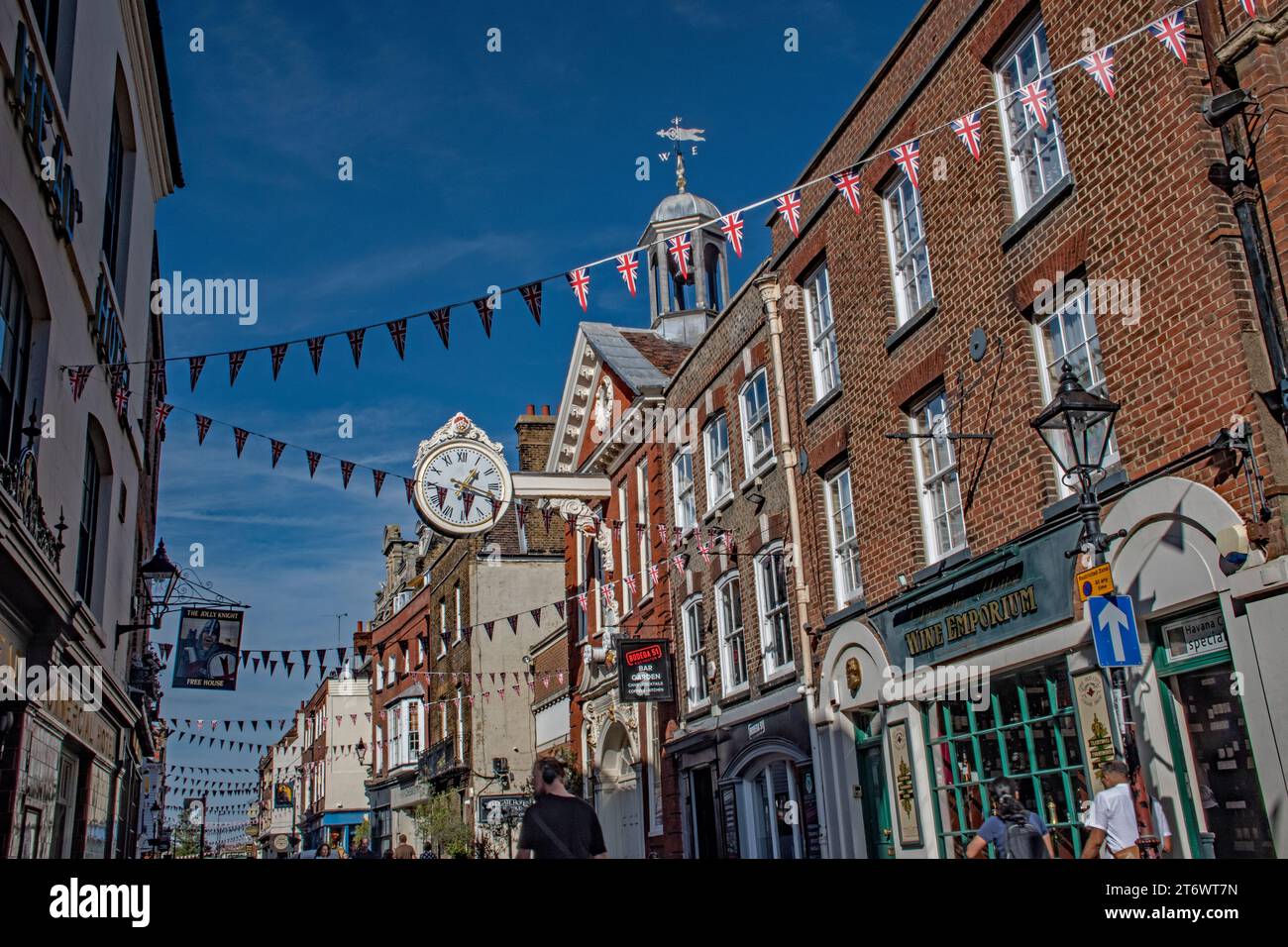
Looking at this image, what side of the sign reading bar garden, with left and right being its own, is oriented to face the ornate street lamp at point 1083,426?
front

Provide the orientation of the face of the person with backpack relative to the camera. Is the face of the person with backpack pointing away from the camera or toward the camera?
away from the camera

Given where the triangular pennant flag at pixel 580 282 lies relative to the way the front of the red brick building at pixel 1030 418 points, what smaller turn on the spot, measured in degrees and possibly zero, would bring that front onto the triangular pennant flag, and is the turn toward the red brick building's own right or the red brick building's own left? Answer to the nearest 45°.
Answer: approximately 45° to the red brick building's own right

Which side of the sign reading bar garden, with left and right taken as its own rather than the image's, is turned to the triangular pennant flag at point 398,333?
front

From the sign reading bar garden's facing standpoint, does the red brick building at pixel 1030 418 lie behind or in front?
in front

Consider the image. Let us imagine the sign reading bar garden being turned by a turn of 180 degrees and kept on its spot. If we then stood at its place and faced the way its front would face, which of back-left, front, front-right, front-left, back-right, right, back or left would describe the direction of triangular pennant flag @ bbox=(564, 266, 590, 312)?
back

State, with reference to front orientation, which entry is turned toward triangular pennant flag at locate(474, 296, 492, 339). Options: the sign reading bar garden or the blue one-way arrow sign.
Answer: the sign reading bar garden

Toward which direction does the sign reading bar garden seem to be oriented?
toward the camera

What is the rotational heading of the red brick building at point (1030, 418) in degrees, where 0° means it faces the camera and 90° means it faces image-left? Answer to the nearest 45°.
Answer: approximately 45°

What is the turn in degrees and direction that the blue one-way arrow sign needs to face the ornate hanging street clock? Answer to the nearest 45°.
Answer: approximately 135° to its right

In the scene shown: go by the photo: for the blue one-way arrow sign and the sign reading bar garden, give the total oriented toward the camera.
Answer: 2

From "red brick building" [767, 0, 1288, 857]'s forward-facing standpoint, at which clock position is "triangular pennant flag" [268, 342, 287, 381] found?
The triangular pennant flag is roughly at 1 o'clock from the red brick building.

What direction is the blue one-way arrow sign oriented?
toward the camera

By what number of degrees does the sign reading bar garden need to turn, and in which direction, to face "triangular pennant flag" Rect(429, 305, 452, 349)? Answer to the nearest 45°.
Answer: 0° — it already faces it
